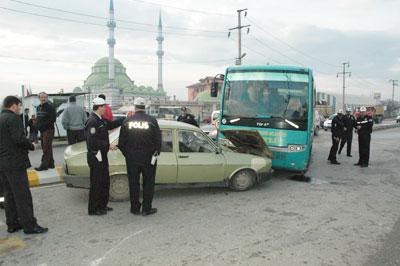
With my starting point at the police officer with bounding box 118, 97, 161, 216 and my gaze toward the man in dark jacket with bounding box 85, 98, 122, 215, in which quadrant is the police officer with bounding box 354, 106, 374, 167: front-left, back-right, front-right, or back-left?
back-right

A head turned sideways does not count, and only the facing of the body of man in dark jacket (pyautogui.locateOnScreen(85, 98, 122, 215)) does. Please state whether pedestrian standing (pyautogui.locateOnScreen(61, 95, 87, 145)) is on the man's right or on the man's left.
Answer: on the man's left

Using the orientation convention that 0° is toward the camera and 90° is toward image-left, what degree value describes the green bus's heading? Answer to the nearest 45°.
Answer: approximately 0°

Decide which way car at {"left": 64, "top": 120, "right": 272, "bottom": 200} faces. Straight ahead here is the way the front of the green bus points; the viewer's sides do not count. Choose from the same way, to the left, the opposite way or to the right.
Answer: to the left

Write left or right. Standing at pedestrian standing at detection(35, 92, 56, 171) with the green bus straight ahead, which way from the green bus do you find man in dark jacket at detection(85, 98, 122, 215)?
right

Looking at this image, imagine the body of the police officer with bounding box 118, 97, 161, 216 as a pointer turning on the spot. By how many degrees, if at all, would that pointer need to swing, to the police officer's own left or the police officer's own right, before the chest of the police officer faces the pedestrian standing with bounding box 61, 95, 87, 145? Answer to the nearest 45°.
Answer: approximately 45° to the police officer's own left

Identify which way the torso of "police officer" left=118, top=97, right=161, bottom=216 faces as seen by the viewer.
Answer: away from the camera

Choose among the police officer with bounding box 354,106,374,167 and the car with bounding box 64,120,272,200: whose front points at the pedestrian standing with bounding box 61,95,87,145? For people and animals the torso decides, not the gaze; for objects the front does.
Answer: the police officer

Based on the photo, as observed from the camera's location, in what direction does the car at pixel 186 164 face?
facing to the right of the viewer

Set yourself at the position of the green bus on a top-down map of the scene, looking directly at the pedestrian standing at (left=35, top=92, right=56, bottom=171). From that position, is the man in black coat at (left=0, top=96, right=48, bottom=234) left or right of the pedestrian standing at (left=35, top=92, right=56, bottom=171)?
left

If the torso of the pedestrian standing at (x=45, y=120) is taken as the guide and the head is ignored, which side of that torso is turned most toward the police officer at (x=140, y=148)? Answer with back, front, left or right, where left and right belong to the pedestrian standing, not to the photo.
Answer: left
